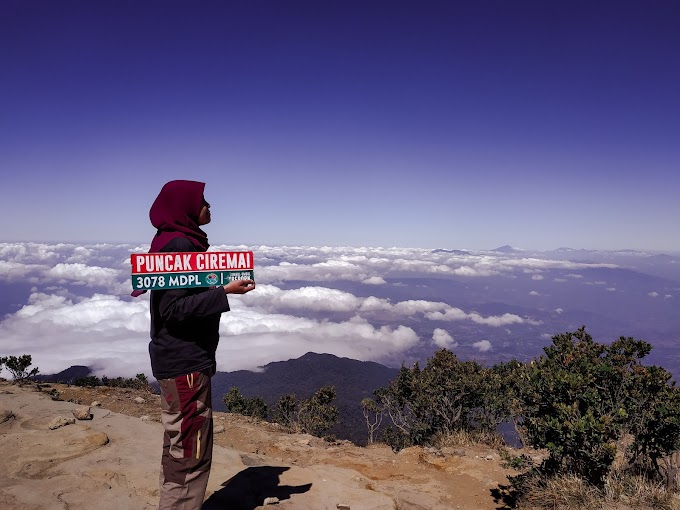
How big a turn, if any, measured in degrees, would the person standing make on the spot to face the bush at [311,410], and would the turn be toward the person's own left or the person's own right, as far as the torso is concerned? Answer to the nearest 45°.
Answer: approximately 90° to the person's own left

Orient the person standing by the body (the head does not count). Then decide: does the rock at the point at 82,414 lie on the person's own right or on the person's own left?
on the person's own left

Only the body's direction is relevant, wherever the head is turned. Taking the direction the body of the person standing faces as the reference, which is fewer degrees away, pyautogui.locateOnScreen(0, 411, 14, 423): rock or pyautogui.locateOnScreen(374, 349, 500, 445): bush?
the bush

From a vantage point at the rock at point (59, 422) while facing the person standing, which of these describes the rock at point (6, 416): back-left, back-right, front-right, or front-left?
back-right

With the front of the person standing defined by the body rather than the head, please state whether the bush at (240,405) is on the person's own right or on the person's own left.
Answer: on the person's own left

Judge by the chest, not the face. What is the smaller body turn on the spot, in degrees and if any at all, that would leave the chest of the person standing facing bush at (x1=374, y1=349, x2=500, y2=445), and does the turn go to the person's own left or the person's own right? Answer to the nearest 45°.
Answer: approximately 45° to the person's own left

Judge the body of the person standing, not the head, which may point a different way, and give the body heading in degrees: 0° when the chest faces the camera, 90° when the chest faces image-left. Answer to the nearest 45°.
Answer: approximately 270°

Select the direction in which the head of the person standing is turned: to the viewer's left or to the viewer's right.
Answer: to the viewer's right

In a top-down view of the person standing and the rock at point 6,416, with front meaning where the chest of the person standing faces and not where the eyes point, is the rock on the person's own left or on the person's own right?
on the person's own left
